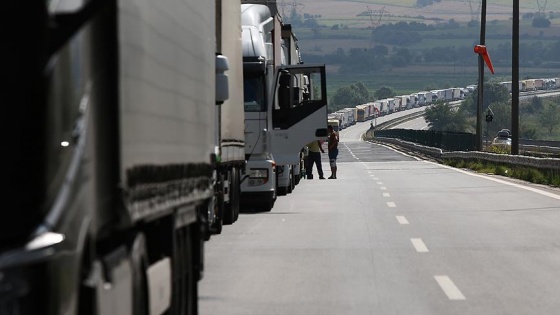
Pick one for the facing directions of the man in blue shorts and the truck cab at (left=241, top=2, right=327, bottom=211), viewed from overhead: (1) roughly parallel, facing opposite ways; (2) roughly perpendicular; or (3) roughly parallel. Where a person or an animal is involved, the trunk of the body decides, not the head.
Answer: roughly perpendicular

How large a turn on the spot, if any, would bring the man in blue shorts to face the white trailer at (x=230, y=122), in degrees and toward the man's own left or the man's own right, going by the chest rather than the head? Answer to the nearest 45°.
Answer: approximately 90° to the man's own left

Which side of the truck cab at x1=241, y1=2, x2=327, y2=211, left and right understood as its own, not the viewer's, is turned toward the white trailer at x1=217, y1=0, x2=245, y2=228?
front

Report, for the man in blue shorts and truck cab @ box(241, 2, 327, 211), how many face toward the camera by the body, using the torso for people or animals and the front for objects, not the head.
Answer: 1

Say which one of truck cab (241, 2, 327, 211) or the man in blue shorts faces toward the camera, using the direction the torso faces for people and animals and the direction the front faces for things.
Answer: the truck cab

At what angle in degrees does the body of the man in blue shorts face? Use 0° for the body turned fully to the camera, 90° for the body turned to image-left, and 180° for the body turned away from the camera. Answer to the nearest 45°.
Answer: approximately 90°

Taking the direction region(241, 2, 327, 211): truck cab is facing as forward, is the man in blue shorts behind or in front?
behind

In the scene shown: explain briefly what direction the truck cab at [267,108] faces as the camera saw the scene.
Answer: facing the viewer
